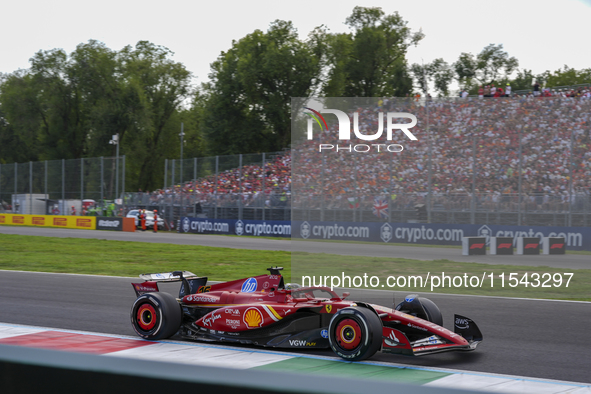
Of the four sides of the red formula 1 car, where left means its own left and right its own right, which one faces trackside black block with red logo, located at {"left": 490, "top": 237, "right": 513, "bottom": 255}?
left

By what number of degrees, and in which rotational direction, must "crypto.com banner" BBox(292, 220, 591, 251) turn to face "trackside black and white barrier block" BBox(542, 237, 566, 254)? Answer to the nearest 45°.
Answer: approximately 90° to its left

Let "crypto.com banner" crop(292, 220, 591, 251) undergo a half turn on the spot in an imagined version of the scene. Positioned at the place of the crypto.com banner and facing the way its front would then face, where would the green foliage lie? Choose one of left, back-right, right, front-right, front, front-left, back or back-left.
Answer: front-left

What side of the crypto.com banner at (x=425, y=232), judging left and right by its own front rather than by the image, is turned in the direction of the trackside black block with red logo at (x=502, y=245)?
left

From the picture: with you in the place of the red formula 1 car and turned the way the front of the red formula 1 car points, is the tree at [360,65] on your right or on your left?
on your left

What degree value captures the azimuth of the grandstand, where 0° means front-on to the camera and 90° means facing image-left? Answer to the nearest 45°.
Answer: approximately 45°

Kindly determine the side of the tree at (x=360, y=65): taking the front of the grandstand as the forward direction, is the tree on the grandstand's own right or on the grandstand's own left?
on the grandstand's own right

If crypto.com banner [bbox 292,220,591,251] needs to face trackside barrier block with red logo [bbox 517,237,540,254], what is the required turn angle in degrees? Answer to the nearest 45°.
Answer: approximately 90° to its left

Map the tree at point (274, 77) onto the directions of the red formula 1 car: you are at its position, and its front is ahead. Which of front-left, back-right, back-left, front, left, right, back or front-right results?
back-left

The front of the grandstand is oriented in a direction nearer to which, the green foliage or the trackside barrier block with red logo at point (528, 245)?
the trackside barrier block with red logo

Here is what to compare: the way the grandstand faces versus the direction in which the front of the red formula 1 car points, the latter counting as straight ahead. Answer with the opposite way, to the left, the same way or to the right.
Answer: to the right

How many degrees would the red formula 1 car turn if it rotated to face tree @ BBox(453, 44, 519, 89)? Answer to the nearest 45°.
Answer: approximately 135° to its left

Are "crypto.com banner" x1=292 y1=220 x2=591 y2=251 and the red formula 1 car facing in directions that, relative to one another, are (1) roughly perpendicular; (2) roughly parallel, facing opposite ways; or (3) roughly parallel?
roughly perpendicular

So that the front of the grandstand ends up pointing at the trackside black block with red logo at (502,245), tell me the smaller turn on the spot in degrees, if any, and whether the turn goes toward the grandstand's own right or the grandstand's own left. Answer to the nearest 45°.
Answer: approximately 45° to the grandstand's own left

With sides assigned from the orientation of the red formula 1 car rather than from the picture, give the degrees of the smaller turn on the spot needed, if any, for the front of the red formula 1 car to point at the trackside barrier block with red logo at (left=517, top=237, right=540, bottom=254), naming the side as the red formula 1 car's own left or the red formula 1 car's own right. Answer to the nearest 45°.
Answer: approximately 90° to the red formula 1 car's own left
